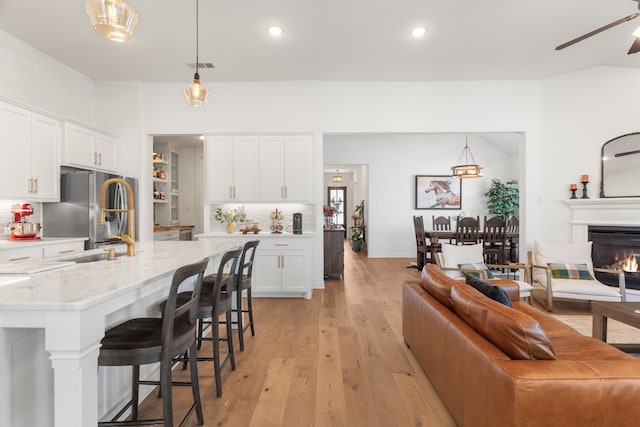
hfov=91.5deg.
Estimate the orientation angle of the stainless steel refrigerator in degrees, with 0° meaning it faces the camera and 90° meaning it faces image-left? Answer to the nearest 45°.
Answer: approximately 315°

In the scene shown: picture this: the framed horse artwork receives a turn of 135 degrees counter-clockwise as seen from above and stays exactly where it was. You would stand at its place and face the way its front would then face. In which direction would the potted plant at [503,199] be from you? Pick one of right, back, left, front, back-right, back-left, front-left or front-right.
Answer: front-right

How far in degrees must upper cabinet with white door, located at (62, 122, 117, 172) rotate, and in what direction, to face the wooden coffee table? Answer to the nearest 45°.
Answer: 0° — it already faces it

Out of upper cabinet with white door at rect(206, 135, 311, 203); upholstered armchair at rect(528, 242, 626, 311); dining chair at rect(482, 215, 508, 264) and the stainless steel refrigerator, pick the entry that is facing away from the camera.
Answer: the dining chair

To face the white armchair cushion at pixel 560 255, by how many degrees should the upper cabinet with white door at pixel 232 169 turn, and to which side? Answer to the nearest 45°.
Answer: approximately 45° to its left

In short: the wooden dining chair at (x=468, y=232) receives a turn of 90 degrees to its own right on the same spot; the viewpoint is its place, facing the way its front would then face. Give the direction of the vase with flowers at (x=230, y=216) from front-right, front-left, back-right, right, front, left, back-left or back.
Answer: back-right

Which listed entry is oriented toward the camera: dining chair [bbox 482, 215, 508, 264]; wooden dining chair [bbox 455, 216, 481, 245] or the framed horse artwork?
the framed horse artwork
